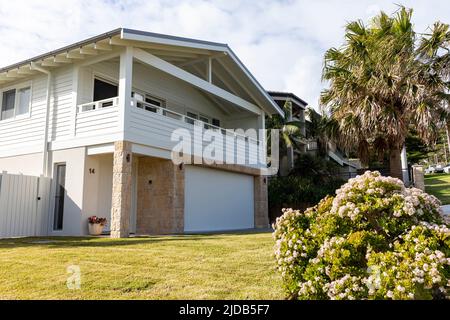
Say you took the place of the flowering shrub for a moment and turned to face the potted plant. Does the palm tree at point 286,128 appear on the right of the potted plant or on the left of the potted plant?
right

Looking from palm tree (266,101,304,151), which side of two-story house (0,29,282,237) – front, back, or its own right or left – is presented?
left

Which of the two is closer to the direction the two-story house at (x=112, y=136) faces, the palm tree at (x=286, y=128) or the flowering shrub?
the flowering shrub
